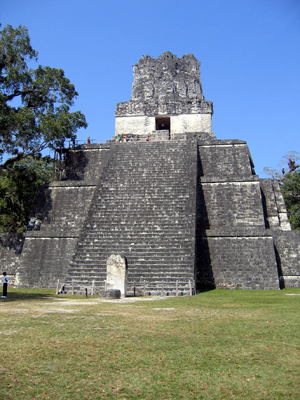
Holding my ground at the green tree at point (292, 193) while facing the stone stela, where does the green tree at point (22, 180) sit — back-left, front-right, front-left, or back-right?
front-right

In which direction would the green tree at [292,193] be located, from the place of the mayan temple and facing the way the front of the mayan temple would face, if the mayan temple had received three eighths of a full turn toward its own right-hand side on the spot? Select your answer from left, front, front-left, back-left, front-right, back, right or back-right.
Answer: right

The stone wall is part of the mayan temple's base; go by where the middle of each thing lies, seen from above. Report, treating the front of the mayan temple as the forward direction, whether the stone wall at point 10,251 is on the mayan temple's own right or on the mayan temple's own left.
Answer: on the mayan temple's own right

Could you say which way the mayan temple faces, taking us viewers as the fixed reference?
facing the viewer

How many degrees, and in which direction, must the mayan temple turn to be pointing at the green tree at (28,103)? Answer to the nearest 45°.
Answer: approximately 90° to its right

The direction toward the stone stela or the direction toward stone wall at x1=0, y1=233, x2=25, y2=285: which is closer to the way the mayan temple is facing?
the stone stela

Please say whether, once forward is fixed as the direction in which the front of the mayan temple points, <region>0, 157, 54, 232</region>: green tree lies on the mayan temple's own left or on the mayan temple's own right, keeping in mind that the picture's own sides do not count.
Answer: on the mayan temple's own right
